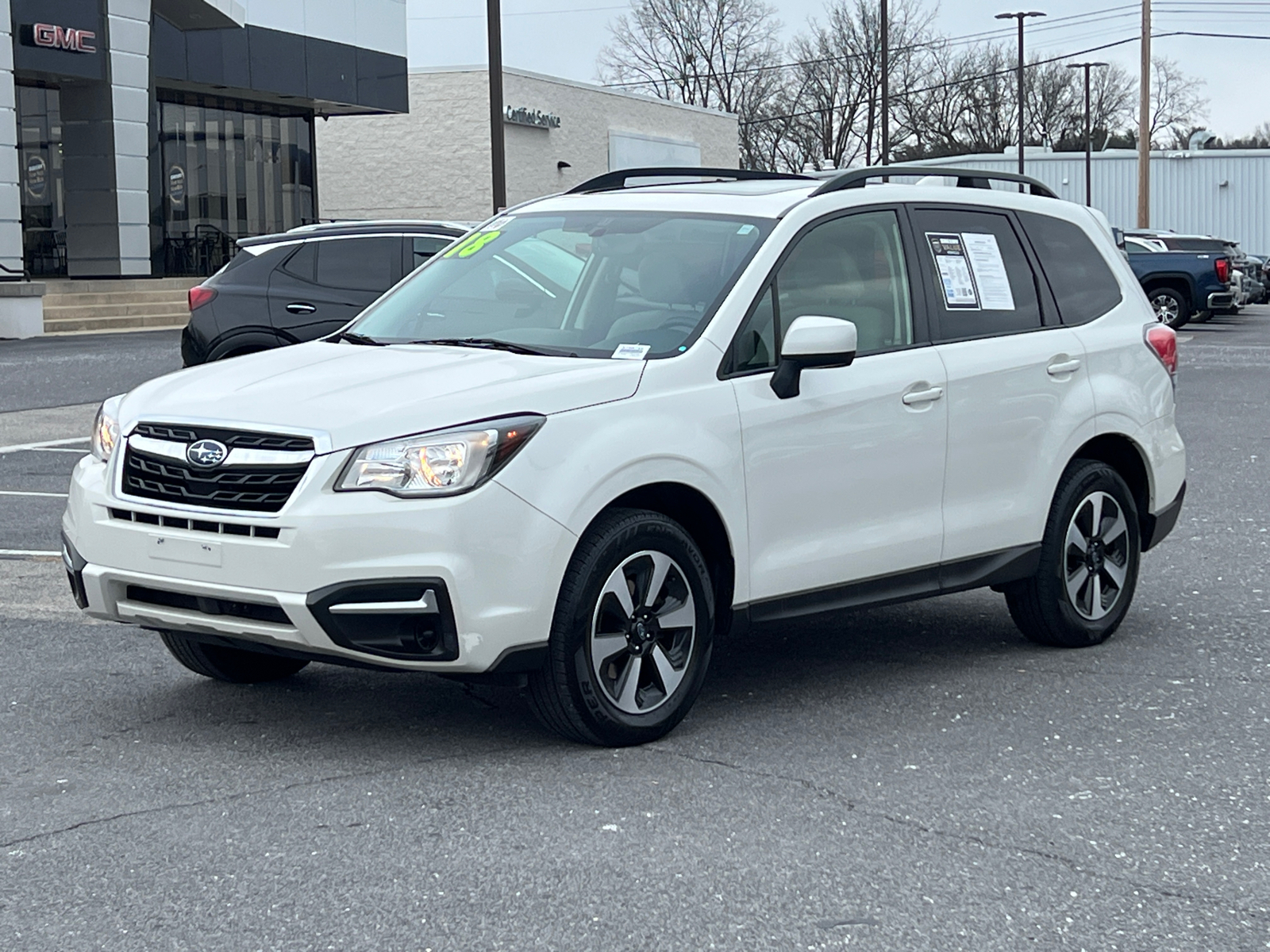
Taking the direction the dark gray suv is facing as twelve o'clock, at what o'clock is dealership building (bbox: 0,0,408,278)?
The dealership building is roughly at 9 o'clock from the dark gray suv.

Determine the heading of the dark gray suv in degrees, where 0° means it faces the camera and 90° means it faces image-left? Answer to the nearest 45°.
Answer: approximately 270°

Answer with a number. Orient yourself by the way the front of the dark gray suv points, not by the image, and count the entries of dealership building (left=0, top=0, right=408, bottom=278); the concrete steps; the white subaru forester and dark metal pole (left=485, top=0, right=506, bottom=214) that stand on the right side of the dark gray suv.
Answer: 1

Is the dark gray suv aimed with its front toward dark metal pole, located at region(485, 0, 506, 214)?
no

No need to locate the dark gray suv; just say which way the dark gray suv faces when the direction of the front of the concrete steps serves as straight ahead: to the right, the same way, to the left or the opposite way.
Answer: to the left

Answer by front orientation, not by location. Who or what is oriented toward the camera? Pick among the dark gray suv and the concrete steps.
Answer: the concrete steps

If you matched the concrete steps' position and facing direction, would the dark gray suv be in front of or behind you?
in front

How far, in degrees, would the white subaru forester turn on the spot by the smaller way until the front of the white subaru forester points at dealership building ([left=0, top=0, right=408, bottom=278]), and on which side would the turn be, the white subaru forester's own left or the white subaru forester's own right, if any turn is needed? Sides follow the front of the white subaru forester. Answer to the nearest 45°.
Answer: approximately 135° to the white subaru forester's own right

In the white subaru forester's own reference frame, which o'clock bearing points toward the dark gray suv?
The dark gray suv is roughly at 4 o'clock from the white subaru forester.

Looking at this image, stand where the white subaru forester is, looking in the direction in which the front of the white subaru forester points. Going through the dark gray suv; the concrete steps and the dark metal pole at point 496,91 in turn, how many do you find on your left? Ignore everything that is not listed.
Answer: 0

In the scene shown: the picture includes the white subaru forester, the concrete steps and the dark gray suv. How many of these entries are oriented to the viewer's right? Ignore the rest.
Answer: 1

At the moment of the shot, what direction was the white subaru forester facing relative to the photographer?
facing the viewer and to the left of the viewer

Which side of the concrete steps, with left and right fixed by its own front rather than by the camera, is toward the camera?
front

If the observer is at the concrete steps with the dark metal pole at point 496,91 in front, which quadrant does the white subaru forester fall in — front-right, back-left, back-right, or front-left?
front-right

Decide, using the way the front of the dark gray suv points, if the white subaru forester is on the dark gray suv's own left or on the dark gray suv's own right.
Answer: on the dark gray suv's own right

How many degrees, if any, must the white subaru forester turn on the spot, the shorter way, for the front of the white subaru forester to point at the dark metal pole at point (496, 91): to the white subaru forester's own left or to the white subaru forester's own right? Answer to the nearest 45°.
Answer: approximately 135° to the white subaru forester's own right

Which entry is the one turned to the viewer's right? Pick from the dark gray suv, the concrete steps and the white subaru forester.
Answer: the dark gray suv
